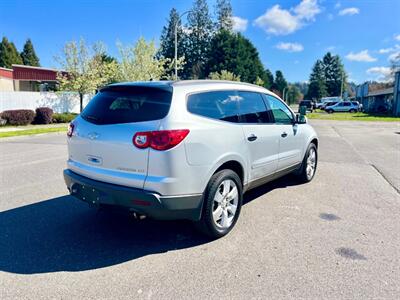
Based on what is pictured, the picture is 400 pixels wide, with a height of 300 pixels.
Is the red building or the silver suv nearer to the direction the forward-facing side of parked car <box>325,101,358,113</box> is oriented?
the red building

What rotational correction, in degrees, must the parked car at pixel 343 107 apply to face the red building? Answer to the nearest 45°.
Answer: approximately 45° to its left

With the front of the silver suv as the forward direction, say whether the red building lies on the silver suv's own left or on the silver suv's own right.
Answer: on the silver suv's own left

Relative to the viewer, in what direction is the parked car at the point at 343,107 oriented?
to the viewer's left

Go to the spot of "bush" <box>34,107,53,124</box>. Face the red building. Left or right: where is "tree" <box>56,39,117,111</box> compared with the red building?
right

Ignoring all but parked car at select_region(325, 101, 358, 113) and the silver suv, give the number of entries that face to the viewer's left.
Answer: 1

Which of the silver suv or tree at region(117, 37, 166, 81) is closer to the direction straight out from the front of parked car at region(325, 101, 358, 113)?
the tree

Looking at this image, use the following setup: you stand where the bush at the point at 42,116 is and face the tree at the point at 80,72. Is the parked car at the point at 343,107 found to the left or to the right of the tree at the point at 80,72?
right

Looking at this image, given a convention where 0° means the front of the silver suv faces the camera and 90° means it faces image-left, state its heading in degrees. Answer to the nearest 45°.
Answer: approximately 225°

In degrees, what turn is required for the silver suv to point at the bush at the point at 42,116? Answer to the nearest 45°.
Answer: approximately 90° to its left

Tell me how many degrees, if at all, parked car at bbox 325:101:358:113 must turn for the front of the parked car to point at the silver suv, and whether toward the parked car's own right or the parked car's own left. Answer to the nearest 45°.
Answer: approximately 90° to the parked car's own left

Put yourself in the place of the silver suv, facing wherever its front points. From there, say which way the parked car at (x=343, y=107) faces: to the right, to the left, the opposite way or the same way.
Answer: to the left

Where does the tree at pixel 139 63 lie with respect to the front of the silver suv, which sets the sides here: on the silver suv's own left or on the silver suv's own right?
on the silver suv's own left
